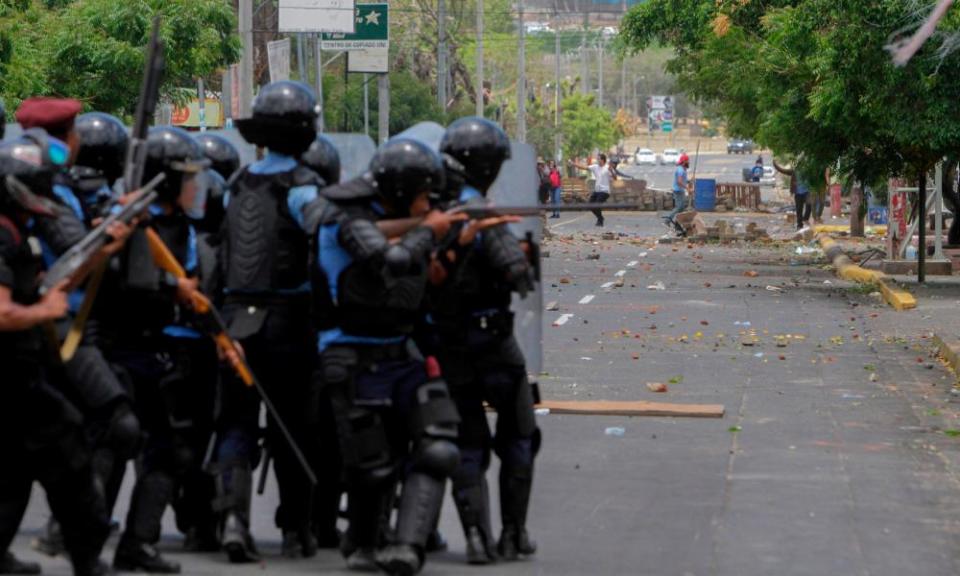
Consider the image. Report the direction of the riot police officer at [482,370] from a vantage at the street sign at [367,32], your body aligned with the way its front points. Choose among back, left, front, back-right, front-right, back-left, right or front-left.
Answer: front

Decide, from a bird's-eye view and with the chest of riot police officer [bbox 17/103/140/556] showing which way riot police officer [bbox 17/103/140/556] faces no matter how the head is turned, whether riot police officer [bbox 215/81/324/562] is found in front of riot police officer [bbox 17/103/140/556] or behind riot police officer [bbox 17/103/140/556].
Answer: in front

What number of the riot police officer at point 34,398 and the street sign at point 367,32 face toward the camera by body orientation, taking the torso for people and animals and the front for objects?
1

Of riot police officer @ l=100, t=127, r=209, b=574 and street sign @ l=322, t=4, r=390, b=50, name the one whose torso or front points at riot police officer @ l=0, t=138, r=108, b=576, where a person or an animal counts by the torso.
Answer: the street sign

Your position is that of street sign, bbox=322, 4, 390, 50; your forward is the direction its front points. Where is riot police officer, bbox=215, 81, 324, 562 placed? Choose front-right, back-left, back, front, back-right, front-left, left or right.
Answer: front

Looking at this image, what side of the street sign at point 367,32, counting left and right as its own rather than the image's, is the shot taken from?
front

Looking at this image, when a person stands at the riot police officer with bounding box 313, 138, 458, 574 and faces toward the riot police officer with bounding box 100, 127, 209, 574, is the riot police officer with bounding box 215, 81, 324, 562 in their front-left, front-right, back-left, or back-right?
front-right

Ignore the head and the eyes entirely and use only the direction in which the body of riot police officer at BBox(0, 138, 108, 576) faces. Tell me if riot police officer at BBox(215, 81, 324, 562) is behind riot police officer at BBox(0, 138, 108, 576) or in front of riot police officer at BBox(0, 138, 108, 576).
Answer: in front

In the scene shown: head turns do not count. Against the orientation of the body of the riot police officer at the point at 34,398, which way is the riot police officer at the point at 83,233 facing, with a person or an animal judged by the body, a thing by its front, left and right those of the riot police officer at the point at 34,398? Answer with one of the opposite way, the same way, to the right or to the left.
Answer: the same way

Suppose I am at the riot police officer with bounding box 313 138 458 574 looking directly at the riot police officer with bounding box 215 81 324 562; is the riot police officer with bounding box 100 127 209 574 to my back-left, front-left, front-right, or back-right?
front-left

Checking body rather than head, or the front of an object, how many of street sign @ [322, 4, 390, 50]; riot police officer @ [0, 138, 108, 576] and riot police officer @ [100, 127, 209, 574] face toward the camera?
1

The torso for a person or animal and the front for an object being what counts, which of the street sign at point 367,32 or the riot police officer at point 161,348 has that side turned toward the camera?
the street sign
